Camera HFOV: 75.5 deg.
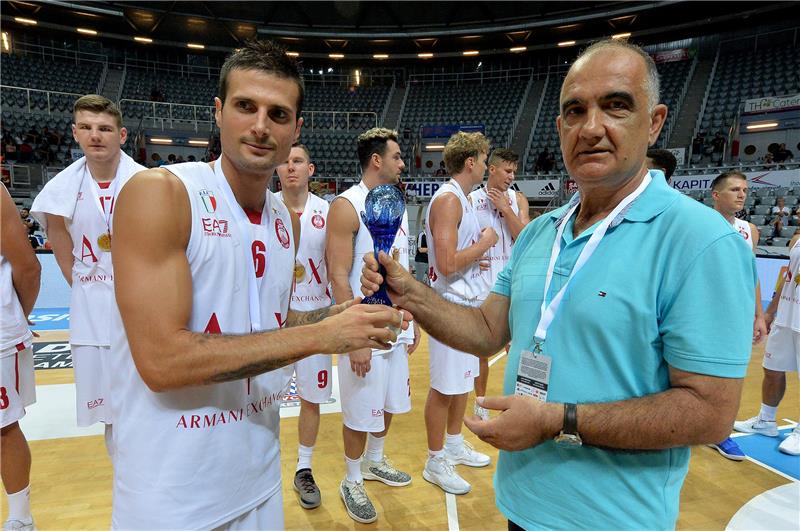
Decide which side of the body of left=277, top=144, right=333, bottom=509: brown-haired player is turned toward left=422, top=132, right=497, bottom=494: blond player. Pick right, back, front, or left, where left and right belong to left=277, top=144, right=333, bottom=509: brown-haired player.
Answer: left

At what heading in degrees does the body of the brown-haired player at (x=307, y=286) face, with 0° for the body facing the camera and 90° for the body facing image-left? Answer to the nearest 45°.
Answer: approximately 0°

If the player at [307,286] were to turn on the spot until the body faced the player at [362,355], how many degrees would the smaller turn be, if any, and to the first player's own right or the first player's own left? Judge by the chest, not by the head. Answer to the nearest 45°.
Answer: approximately 45° to the first player's own left

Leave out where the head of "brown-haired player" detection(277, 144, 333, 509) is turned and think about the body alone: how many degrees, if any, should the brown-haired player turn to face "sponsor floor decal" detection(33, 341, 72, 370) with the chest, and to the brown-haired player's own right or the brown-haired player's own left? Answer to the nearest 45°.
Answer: approximately 135° to the brown-haired player's own right

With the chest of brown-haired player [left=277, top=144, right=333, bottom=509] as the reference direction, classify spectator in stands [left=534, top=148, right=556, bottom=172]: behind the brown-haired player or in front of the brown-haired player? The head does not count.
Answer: behind

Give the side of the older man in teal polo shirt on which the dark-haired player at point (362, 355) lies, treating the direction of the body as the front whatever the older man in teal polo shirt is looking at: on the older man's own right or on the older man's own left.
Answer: on the older man's own right
